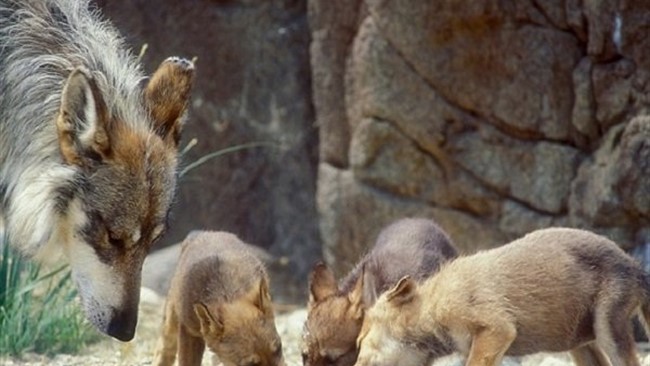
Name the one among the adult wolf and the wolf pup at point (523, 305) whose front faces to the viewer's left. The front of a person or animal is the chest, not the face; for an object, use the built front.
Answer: the wolf pup

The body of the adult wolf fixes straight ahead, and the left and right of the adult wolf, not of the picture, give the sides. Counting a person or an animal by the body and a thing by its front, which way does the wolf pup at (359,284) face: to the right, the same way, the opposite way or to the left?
to the right

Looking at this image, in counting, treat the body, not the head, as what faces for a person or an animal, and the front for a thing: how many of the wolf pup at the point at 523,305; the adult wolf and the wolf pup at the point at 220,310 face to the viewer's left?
1

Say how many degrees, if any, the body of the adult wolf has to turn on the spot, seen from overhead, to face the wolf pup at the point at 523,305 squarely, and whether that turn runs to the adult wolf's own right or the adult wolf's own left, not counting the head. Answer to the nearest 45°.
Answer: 0° — it already faces it

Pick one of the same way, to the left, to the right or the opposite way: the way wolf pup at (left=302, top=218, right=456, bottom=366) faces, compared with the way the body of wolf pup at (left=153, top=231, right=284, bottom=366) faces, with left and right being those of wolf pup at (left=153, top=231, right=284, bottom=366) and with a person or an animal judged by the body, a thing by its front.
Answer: to the right

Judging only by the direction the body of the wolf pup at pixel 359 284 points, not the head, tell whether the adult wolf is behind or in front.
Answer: in front

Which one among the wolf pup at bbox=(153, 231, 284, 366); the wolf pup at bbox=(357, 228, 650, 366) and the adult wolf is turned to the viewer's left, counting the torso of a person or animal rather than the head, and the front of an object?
the wolf pup at bbox=(357, 228, 650, 366)

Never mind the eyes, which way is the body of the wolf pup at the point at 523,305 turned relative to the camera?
to the viewer's left

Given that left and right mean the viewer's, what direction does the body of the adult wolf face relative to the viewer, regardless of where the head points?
facing the viewer and to the right of the viewer
